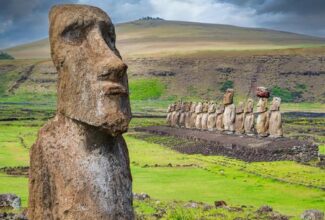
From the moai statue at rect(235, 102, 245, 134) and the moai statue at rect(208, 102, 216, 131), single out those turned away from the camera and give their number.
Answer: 0

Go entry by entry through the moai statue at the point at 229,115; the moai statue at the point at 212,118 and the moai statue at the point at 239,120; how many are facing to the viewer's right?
0

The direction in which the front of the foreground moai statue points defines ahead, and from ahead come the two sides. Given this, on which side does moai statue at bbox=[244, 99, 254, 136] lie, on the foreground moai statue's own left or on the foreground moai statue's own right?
on the foreground moai statue's own left

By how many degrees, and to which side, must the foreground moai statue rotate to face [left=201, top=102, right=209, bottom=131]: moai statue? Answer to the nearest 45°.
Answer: approximately 135° to its left

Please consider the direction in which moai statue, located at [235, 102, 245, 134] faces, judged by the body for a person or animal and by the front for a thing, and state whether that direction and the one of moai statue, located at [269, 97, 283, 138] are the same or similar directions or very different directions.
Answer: same or similar directions

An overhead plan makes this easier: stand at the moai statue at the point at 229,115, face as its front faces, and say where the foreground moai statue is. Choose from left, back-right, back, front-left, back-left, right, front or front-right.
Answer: front-left

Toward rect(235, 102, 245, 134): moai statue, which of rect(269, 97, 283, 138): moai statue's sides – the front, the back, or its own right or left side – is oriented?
right

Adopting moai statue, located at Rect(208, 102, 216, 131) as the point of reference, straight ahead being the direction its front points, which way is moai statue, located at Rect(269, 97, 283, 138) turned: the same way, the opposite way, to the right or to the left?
the same way

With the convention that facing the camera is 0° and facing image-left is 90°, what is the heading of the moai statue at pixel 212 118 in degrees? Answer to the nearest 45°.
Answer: approximately 45°

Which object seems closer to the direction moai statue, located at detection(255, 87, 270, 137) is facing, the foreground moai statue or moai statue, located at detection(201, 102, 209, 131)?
the foreground moai statue

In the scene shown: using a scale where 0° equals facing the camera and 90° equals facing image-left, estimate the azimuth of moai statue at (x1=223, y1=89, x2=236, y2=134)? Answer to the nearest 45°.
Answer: approximately 45°

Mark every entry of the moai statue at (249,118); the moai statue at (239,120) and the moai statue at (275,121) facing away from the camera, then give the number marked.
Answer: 0

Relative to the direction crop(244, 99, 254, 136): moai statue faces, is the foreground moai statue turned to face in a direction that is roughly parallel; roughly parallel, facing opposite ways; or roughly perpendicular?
roughly perpendicular

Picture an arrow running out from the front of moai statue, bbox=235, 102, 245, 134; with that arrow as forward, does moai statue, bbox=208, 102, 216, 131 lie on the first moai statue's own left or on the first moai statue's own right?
on the first moai statue's own right
